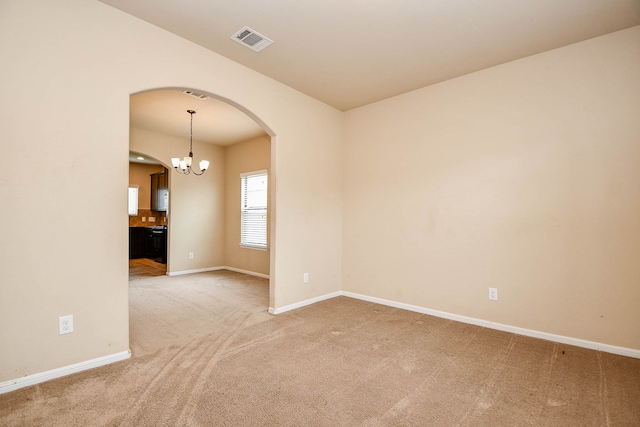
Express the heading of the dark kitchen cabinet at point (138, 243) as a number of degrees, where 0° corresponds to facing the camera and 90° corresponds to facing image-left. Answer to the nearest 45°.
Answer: approximately 0°

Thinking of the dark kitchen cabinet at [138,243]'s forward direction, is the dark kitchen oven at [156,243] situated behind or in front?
in front

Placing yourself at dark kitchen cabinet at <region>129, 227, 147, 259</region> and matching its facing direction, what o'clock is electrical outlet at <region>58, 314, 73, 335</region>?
The electrical outlet is roughly at 12 o'clock from the dark kitchen cabinet.

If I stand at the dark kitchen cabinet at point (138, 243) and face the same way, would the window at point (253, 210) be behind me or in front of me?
in front
